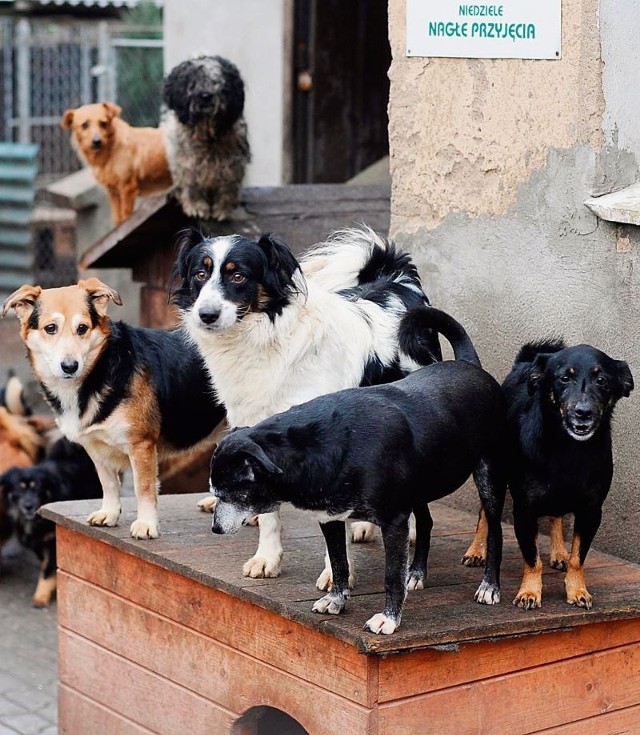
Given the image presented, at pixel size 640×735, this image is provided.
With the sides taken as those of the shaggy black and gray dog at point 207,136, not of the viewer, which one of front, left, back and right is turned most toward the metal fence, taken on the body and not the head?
back

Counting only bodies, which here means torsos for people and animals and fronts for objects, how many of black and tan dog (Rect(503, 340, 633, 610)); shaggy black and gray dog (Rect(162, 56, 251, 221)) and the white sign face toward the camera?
3

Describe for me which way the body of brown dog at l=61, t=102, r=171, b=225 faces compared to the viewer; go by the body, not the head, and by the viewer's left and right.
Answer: facing the viewer and to the left of the viewer

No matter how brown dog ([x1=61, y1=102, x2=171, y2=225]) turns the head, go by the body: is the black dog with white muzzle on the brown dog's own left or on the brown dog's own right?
on the brown dog's own left

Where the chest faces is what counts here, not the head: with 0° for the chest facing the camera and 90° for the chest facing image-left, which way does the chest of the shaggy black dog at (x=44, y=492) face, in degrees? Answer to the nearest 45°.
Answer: approximately 45°

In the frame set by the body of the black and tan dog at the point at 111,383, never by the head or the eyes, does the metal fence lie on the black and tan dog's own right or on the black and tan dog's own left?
on the black and tan dog's own right

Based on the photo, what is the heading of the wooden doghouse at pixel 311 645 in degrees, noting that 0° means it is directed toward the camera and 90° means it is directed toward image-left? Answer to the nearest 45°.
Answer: approximately 45°

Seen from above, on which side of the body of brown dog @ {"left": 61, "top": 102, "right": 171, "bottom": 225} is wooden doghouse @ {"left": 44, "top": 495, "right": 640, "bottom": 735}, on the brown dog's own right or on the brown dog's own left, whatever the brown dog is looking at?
on the brown dog's own left

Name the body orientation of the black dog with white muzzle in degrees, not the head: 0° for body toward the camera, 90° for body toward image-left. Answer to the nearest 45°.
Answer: approximately 45°

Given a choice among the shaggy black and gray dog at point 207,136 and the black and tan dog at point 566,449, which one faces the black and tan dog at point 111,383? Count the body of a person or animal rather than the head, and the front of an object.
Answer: the shaggy black and gray dog
